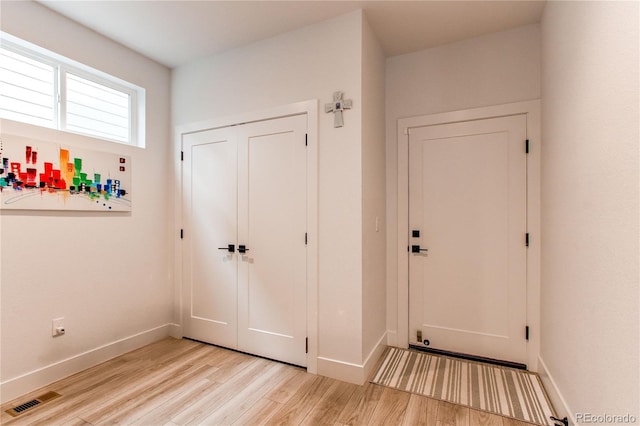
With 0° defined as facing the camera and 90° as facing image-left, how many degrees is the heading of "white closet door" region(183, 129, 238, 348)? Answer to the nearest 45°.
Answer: approximately 45°

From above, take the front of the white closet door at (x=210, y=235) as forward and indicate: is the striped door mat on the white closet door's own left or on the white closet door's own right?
on the white closet door's own left

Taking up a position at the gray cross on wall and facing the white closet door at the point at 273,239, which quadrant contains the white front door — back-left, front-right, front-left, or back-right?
back-right

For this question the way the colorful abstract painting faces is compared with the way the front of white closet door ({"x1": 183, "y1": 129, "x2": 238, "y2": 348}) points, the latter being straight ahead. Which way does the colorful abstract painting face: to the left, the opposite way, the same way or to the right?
to the left

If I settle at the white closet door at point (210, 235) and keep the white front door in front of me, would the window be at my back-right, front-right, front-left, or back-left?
back-right

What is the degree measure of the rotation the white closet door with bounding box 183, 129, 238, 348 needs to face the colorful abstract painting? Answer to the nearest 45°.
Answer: approximately 45° to its right

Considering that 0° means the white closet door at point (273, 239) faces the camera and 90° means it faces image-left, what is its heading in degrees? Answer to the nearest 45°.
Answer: approximately 45°

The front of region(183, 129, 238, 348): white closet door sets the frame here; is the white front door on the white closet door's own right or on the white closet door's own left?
on the white closet door's own left

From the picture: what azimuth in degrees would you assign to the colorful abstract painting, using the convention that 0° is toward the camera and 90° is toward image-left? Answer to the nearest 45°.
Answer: approximately 315°
